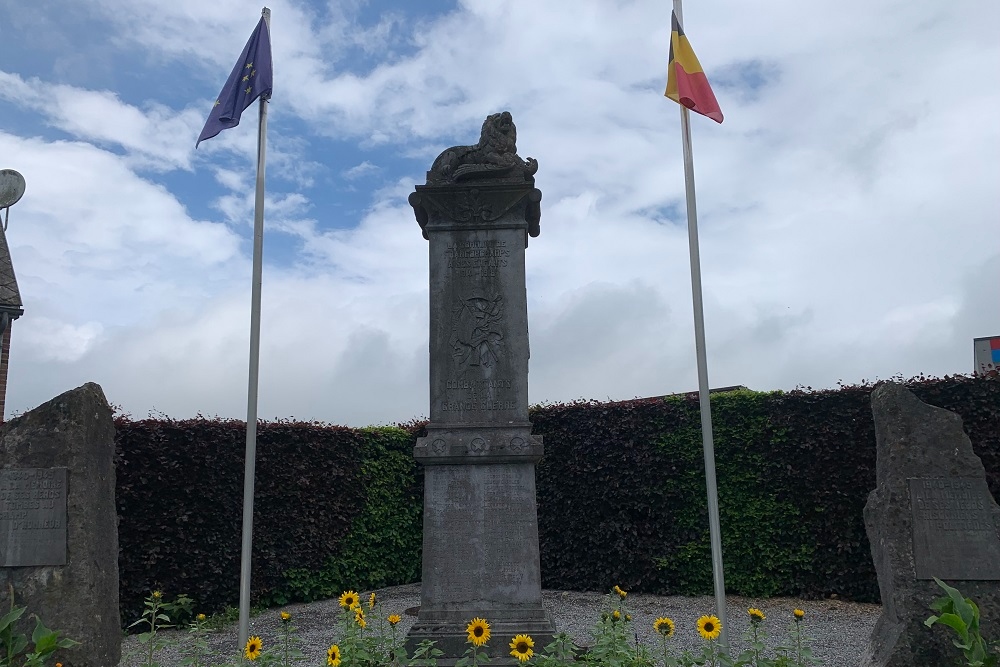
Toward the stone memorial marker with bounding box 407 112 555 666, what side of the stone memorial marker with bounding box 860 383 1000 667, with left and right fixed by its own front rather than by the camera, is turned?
right

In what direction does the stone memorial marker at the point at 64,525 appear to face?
toward the camera

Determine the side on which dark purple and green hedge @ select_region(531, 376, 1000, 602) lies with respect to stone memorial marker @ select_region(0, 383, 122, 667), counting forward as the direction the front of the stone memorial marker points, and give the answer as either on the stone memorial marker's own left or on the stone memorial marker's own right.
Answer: on the stone memorial marker's own left

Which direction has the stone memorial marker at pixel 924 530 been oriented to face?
toward the camera

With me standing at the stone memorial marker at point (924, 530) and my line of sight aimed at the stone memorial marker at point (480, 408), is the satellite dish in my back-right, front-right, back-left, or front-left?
front-right

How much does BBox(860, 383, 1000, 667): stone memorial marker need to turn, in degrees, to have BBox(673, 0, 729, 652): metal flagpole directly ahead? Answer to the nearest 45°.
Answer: approximately 90° to its right

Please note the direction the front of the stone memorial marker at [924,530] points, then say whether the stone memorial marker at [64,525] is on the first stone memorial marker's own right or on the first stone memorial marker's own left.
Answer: on the first stone memorial marker's own right

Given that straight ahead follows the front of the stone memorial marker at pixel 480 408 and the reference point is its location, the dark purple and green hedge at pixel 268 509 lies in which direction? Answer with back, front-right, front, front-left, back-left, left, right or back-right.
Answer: back-right

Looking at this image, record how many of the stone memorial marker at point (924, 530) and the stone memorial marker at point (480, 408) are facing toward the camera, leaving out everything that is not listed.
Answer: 2

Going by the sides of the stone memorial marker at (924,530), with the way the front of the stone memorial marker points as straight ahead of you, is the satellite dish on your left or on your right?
on your right

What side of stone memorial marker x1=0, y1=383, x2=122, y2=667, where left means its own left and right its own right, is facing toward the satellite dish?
back

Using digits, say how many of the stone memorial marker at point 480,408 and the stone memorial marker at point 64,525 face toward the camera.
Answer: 2

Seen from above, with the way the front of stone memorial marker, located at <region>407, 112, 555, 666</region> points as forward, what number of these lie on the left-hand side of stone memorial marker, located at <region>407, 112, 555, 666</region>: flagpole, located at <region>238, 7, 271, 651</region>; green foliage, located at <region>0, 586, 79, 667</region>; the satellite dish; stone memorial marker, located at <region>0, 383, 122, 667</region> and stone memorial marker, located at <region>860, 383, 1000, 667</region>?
1
